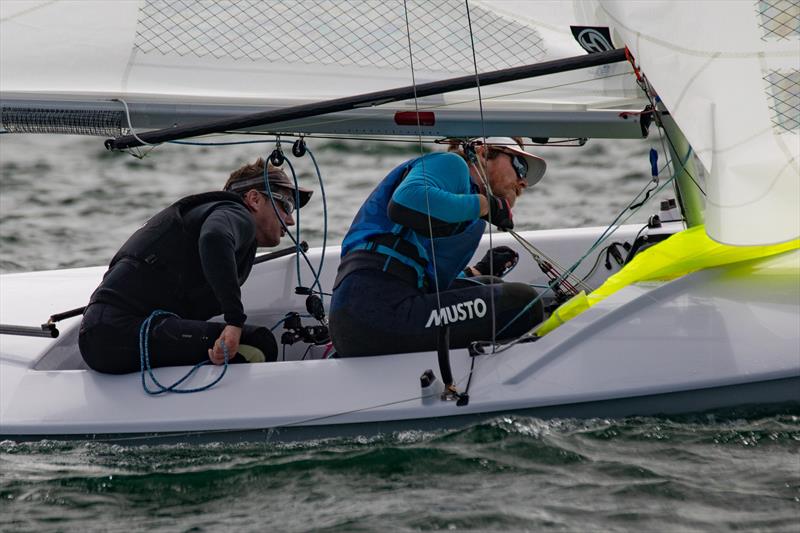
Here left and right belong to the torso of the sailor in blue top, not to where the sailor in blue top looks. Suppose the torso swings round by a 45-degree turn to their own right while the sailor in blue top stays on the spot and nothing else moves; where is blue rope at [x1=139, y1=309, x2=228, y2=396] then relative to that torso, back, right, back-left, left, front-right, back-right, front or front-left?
back-right

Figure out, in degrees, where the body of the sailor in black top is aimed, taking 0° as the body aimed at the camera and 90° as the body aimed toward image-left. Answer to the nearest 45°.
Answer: approximately 270°

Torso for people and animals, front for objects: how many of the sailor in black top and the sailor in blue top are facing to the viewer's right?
2

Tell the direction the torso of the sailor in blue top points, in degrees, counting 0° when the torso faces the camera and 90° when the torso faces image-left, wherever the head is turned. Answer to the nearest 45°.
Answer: approximately 270°

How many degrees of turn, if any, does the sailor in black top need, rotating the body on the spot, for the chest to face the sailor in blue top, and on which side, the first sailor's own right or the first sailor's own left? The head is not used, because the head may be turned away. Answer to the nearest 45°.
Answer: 0° — they already face them

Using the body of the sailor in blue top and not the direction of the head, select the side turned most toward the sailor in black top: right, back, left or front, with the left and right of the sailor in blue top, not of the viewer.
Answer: back

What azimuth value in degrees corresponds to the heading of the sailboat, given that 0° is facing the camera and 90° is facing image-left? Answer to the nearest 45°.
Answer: approximately 270°
